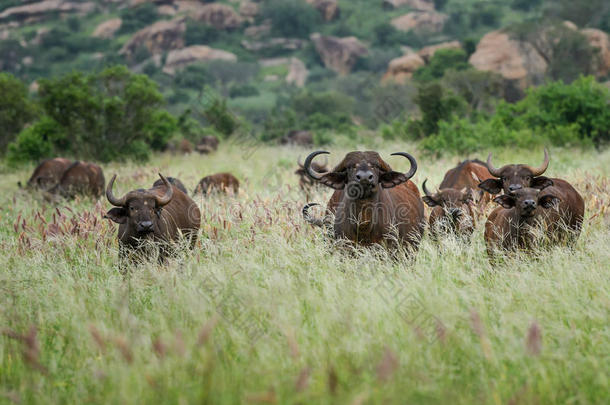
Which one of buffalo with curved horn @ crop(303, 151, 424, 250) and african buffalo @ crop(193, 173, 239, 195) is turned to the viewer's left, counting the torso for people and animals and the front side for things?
the african buffalo

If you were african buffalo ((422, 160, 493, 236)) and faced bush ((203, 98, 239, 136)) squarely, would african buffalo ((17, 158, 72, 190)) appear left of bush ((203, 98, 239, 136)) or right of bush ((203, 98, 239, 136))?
left

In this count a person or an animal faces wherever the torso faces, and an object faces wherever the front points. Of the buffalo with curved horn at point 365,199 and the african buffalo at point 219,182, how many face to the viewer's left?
1

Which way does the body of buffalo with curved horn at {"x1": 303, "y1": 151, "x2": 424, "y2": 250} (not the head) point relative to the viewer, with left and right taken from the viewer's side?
facing the viewer

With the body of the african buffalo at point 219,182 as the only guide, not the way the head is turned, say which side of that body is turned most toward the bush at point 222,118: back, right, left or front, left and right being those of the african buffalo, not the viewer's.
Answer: right

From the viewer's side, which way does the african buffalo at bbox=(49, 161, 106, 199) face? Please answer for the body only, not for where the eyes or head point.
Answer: to the viewer's left

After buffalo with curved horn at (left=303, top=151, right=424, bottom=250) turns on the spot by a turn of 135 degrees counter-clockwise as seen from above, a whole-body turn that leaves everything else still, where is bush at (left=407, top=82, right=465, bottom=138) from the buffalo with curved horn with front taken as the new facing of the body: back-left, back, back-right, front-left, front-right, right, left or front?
front-left

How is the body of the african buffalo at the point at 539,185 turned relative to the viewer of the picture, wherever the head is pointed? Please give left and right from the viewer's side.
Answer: facing the viewer and to the left of the viewer
